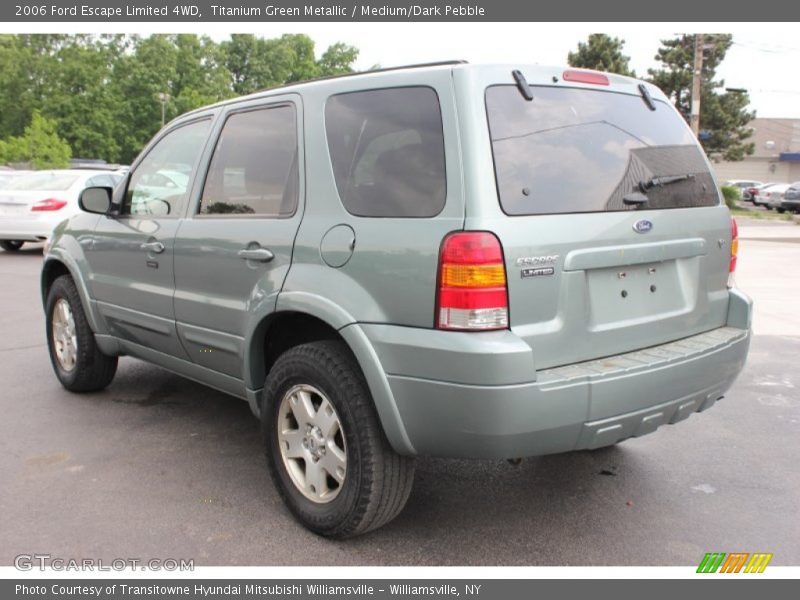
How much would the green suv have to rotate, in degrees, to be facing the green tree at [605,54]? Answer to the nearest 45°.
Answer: approximately 45° to its right

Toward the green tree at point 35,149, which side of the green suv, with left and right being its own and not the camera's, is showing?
front

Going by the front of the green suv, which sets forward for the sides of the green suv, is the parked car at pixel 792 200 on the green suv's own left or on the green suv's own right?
on the green suv's own right

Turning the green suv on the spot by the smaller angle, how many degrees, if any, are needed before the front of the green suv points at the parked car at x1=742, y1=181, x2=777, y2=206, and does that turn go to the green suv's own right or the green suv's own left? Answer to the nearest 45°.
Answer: approximately 90° to the green suv's own right

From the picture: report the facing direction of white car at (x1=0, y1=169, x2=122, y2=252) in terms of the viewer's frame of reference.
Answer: facing away from the viewer and to the right of the viewer

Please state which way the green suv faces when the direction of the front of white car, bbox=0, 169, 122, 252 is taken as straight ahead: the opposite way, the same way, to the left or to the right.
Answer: to the left

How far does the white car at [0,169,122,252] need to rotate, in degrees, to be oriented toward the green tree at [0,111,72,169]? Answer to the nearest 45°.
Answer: approximately 45° to its left

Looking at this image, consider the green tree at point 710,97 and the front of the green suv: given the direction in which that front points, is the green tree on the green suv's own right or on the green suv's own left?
on the green suv's own right

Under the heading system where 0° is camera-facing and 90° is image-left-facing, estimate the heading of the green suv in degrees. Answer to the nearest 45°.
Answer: approximately 135°

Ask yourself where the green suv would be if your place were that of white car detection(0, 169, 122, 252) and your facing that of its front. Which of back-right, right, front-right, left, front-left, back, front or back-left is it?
back-right

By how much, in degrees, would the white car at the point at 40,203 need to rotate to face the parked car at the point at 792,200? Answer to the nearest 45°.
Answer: approximately 45° to its right

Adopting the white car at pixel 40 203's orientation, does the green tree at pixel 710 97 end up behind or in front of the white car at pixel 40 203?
in front

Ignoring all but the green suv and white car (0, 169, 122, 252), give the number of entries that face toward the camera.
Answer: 0
